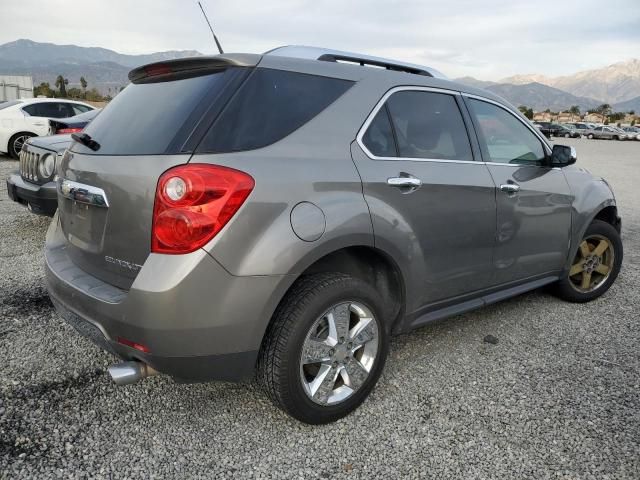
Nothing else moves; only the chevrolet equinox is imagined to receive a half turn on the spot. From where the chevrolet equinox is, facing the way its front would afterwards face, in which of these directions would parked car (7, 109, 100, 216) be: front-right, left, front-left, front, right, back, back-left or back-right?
right

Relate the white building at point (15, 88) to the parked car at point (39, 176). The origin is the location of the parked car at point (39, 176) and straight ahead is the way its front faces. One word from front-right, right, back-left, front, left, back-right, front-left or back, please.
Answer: back-right

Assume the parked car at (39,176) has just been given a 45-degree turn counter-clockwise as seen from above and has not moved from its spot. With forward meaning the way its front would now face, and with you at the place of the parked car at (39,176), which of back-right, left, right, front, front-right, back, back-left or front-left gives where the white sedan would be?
back

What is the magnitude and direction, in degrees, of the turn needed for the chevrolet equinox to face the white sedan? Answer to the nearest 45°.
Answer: approximately 90° to its left

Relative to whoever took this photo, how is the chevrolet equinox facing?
facing away from the viewer and to the right of the viewer

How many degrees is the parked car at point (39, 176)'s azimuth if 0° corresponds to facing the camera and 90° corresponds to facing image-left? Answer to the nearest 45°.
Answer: approximately 45°

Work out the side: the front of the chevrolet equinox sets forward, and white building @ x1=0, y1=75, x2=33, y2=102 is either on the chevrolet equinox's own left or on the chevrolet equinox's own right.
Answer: on the chevrolet equinox's own left
